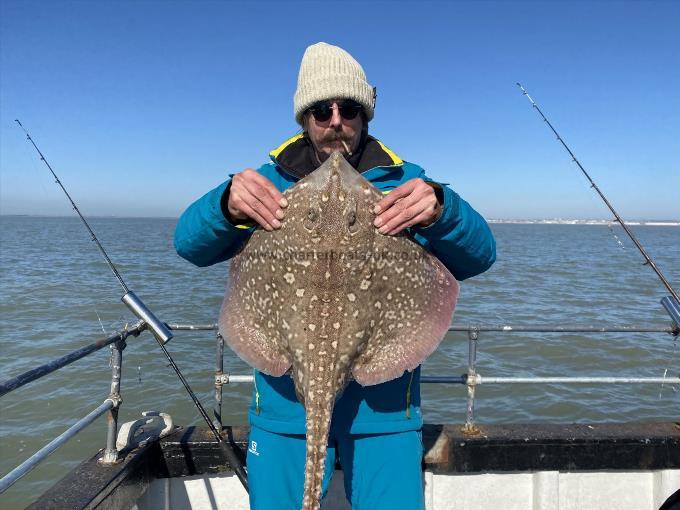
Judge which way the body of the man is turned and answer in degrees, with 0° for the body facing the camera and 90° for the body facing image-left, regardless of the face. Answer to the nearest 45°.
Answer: approximately 0°

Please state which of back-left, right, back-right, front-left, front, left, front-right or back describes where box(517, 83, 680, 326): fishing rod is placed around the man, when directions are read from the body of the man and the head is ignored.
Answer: back-left
